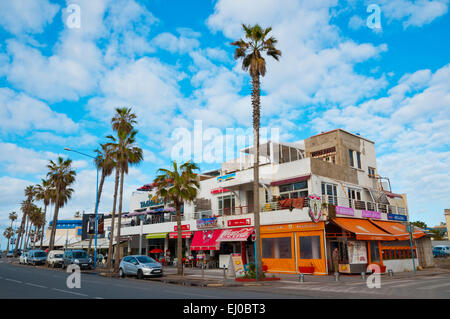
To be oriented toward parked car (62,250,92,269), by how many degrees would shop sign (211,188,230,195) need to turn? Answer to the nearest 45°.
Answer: approximately 45° to its right

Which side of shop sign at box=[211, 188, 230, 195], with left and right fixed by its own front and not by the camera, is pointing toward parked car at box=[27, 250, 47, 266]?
right

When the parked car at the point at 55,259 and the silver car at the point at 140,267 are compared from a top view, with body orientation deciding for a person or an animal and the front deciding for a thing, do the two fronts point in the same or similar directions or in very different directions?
same or similar directions

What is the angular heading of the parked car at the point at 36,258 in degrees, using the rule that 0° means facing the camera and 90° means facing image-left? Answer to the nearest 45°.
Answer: approximately 315°

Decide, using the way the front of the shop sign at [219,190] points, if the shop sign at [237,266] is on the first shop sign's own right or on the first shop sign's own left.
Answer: on the first shop sign's own left
